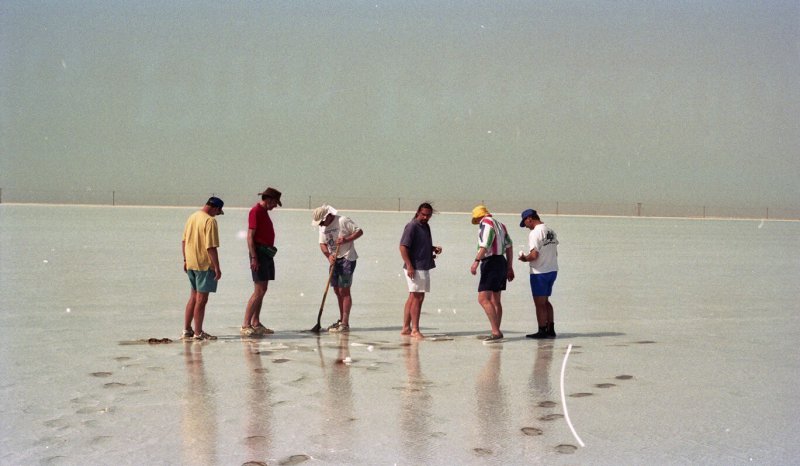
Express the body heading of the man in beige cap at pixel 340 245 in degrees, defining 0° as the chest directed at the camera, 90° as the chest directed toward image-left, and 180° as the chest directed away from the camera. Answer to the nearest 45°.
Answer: approximately 45°

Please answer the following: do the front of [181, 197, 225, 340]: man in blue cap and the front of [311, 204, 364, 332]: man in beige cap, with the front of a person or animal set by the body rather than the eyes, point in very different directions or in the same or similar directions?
very different directions

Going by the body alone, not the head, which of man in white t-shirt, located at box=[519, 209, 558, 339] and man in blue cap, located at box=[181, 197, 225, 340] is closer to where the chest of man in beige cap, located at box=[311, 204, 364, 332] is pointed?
the man in blue cap

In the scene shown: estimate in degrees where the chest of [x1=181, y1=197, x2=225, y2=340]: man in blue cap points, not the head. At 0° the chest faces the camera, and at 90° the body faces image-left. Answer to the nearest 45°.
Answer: approximately 225°

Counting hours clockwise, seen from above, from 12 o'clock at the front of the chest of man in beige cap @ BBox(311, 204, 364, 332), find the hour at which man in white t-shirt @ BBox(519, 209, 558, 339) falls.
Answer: The man in white t-shirt is roughly at 8 o'clock from the man in beige cap.

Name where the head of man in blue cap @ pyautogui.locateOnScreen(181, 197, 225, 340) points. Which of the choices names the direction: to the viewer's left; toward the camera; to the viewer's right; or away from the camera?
to the viewer's right
